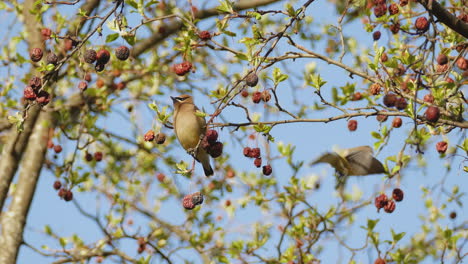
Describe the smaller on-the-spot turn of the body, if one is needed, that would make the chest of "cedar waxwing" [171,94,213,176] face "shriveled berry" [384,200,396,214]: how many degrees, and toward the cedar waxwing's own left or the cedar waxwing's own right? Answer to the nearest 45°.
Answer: approximately 90° to the cedar waxwing's own left

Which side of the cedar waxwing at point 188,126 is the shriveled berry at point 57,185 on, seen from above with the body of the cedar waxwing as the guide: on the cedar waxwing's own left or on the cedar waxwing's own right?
on the cedar waxwing's own right

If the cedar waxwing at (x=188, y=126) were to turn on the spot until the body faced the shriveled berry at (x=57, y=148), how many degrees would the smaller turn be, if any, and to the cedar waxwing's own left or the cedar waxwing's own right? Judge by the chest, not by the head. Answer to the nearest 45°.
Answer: approximately 90° to the cedar waxwing's own right

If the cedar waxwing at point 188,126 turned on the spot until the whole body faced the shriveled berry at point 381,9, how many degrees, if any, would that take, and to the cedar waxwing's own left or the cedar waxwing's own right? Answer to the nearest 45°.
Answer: approximately 90° to the cedar waxwing's own left

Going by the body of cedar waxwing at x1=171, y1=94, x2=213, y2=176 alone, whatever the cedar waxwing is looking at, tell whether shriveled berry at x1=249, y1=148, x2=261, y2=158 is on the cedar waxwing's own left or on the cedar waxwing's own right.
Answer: on the cedar waxwing's own left

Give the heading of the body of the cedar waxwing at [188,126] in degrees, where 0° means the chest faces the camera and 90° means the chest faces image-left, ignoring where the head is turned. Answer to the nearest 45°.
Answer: approximately 45°

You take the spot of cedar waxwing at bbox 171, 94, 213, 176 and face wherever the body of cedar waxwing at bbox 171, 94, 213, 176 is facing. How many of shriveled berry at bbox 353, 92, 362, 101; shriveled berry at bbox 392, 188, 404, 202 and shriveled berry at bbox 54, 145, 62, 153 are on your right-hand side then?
1

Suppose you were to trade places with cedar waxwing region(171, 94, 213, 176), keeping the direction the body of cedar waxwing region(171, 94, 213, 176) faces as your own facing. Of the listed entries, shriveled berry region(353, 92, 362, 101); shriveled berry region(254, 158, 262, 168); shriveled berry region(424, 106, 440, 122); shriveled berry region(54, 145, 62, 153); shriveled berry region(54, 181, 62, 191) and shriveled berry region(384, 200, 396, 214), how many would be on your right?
2

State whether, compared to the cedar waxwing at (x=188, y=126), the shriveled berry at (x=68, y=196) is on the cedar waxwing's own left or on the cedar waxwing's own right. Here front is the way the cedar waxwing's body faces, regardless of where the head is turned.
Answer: on the cedar waxwing's own right
